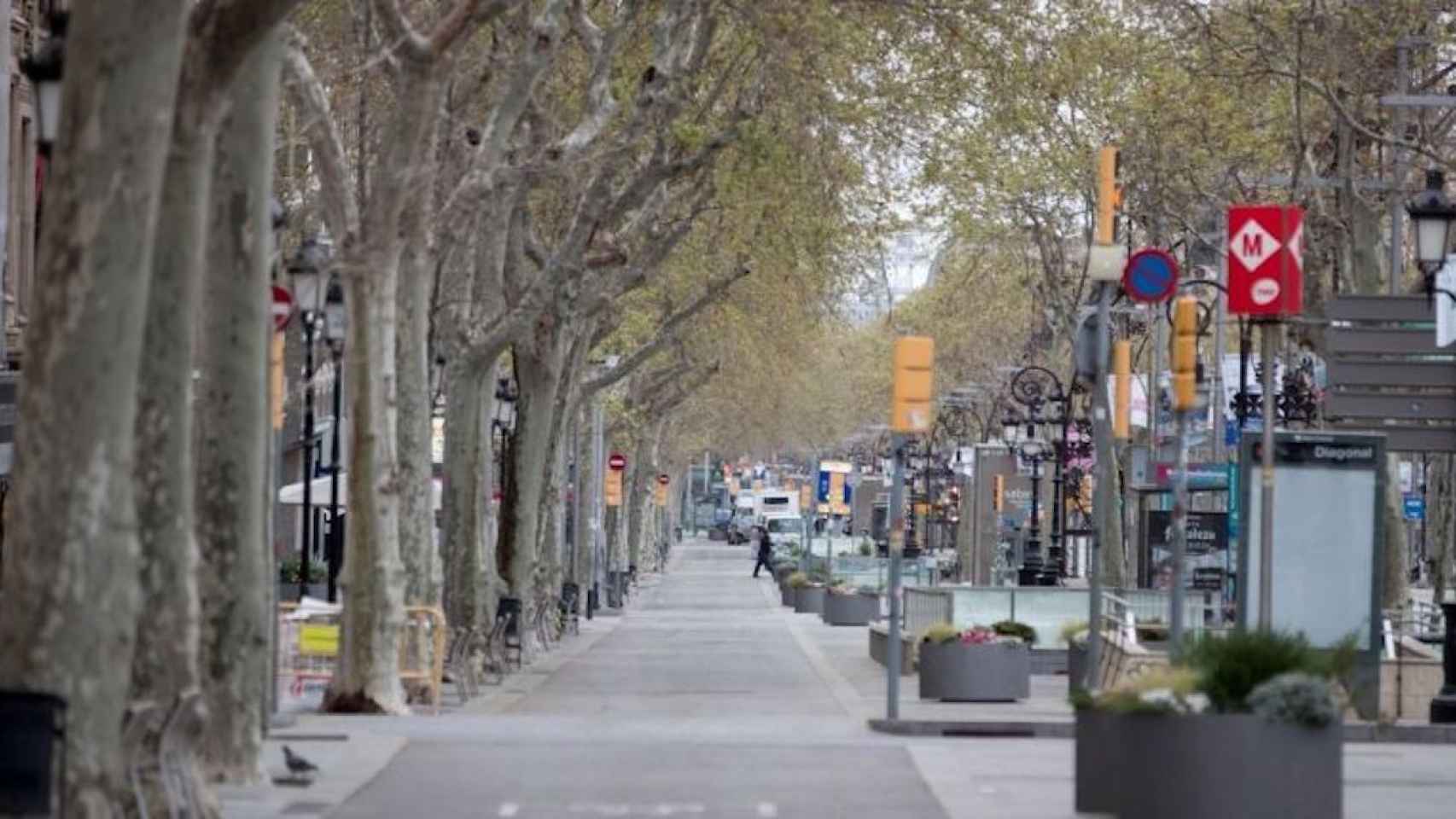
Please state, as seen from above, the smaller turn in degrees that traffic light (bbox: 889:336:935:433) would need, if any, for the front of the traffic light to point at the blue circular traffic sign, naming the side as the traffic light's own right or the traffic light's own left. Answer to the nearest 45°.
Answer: approximately 135° to the traffic light's own right

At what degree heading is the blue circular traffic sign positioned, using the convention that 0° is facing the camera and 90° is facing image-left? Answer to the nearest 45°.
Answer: approximately 0°

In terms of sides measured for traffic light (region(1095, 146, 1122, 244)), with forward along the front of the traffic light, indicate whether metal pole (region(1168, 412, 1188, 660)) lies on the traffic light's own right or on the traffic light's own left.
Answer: on the traffic light's own right

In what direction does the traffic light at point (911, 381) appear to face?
away from the camera
